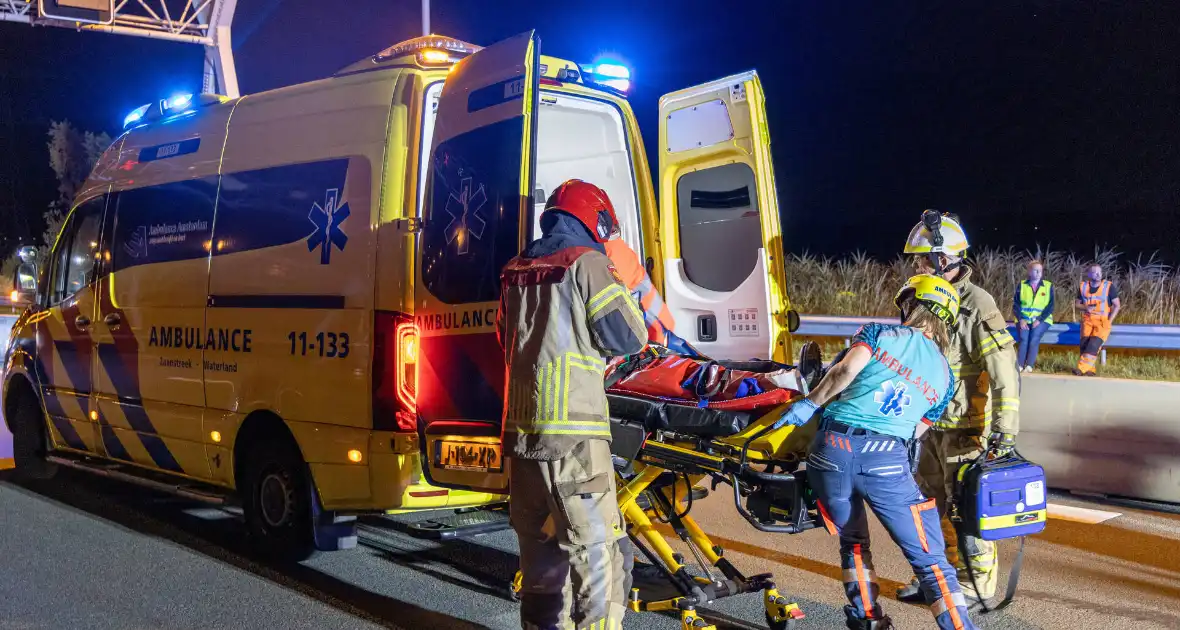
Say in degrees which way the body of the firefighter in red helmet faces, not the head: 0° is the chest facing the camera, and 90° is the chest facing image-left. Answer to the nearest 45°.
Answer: approximately 225°

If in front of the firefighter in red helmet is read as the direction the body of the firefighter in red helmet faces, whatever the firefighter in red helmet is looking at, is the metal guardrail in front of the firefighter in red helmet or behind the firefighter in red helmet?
in front

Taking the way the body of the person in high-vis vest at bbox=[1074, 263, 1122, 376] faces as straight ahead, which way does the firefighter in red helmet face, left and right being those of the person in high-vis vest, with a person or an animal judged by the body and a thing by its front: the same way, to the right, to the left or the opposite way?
the opposite way

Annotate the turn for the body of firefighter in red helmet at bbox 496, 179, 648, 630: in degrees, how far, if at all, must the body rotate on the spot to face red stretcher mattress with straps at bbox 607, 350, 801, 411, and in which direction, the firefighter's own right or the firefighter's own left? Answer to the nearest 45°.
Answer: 0° — they already face it

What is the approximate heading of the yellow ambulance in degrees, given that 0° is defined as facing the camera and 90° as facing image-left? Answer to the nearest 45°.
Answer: approximately 135°

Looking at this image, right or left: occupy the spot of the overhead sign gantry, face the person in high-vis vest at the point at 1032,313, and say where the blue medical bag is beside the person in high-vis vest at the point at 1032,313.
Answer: right

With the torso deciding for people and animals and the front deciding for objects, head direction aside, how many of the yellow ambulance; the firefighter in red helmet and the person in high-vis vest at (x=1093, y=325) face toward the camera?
1

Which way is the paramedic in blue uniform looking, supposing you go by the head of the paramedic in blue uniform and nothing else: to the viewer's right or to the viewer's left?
to the viewer's left

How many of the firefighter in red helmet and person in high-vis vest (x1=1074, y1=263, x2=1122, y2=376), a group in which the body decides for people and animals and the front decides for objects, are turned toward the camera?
1

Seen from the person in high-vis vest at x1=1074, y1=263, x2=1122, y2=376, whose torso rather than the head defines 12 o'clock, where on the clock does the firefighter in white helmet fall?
The firefighter in white helmet is roughly at 12 o'clock from the person in high-vis vest.

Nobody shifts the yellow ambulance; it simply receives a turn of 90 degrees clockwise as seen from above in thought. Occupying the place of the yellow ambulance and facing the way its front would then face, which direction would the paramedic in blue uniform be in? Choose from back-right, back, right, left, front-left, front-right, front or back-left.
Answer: right

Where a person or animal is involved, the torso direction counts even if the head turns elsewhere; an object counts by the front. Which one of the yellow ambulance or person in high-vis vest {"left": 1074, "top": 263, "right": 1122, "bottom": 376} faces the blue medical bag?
the person in high-vis vest

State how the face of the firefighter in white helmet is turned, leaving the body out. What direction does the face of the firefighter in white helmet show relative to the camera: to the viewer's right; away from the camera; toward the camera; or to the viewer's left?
to the viewer's left

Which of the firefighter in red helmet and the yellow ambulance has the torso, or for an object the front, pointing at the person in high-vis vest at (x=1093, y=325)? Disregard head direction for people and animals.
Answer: the firefighter in red helmet

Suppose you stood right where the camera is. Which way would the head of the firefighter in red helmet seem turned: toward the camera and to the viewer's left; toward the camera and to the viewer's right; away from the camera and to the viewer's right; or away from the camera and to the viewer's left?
away from the camera and to the viewer's right

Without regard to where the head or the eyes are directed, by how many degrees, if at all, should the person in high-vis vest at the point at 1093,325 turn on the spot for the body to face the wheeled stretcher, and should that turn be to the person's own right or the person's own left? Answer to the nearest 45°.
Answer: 0° — they already face it
